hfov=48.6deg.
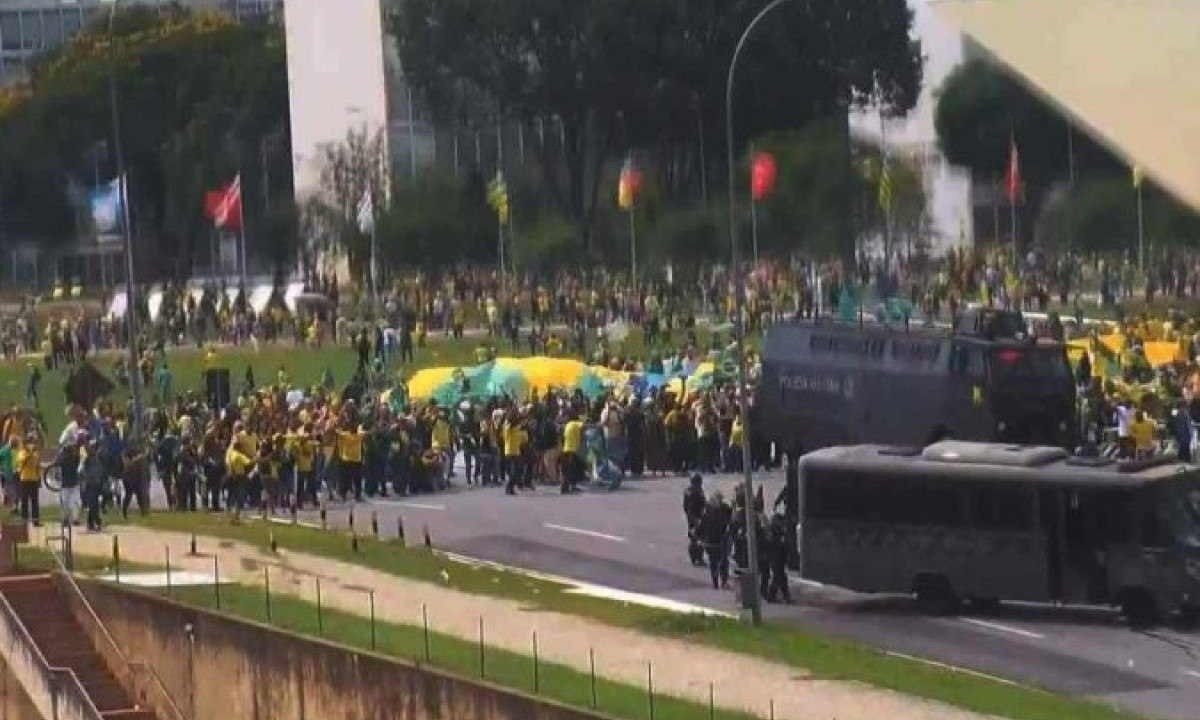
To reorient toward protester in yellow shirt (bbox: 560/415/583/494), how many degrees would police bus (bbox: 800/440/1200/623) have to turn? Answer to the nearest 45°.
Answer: approximately 180°

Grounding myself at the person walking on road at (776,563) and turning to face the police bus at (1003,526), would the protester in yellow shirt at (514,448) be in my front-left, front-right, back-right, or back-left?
back-left

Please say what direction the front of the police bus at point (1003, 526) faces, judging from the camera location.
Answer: facing the viewer and to the right of the viewer

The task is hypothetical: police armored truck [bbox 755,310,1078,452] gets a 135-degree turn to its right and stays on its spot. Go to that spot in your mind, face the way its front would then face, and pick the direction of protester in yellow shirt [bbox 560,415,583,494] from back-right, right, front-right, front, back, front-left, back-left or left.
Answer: front

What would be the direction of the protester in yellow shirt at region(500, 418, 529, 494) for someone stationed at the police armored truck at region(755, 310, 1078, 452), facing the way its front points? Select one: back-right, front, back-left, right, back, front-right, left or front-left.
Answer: back-right

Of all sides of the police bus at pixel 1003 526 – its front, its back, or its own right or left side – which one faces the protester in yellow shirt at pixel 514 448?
back

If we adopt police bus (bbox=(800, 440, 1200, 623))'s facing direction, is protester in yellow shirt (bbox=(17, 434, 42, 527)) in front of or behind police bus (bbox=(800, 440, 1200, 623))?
behind

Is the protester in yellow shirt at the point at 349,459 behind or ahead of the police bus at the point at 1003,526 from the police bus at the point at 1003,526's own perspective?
behind

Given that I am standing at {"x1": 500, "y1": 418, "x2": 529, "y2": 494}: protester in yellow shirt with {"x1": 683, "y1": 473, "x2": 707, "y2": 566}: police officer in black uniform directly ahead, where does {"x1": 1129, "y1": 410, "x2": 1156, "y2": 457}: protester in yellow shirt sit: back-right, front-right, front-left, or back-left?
front-left

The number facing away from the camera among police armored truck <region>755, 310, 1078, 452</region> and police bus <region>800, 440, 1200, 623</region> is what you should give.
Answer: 0

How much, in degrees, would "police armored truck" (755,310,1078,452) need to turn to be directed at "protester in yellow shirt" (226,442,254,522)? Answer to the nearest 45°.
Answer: approximately 135° to its right

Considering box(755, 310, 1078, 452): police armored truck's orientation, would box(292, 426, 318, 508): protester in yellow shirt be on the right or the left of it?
on its right

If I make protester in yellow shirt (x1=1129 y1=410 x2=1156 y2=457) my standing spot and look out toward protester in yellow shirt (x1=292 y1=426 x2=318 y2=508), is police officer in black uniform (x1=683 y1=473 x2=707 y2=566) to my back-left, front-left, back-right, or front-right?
front-left

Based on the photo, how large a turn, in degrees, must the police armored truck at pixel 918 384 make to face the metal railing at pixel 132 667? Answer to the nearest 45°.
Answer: approximately 90° to its right
